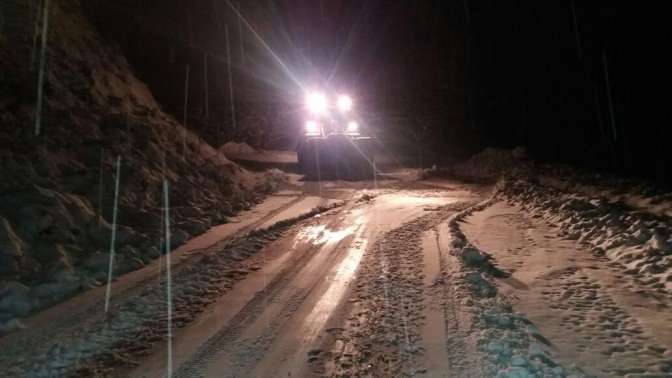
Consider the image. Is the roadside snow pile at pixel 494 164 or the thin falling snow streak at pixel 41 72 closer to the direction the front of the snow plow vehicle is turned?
the thin falling snow streak

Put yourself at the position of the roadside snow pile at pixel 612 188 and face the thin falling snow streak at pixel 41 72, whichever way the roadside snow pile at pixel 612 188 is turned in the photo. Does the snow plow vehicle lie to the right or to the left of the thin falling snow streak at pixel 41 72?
right

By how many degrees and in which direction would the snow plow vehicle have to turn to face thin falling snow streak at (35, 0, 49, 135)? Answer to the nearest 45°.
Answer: approximately 45° to its right

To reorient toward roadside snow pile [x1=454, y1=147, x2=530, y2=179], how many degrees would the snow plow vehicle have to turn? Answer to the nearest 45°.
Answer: approximately 90° to its left

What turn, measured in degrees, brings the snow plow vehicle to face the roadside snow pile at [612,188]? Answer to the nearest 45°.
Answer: approximately 45° to its left

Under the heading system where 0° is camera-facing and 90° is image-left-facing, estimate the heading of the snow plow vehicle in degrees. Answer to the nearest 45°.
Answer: approximately 0°

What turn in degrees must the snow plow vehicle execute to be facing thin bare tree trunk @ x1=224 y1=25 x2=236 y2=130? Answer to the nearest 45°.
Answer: approximately 135° to its right

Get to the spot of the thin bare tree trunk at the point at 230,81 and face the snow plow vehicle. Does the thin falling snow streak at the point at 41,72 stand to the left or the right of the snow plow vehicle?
right
